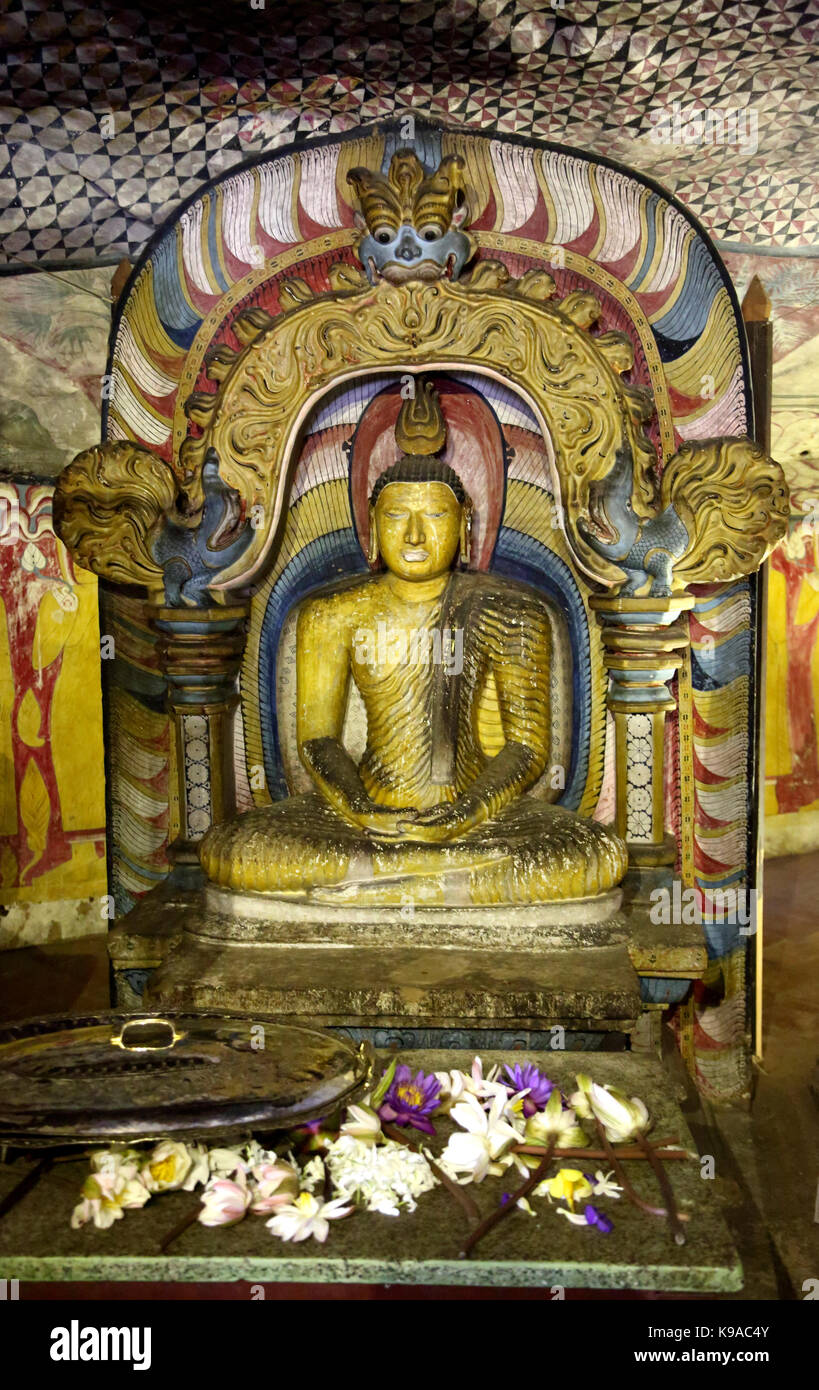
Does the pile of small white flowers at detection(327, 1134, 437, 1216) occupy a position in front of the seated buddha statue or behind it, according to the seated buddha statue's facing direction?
in front

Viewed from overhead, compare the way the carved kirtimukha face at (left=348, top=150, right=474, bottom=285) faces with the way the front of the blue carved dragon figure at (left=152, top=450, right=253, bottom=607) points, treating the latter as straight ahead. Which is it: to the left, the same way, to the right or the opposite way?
to the right

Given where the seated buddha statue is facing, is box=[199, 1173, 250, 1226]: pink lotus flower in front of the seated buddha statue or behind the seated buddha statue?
in front

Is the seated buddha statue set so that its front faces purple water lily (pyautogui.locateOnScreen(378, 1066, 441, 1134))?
yes

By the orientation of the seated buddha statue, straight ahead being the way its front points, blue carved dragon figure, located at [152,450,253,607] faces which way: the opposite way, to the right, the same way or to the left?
to the left

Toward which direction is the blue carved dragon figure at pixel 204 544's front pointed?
to the viewer's right

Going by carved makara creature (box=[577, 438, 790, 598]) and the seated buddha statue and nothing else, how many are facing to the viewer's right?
0

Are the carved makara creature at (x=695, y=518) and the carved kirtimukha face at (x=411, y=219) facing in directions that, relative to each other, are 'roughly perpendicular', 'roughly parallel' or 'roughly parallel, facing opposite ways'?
roughly perpendicular

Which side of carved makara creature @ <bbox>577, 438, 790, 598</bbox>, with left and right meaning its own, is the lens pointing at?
left
